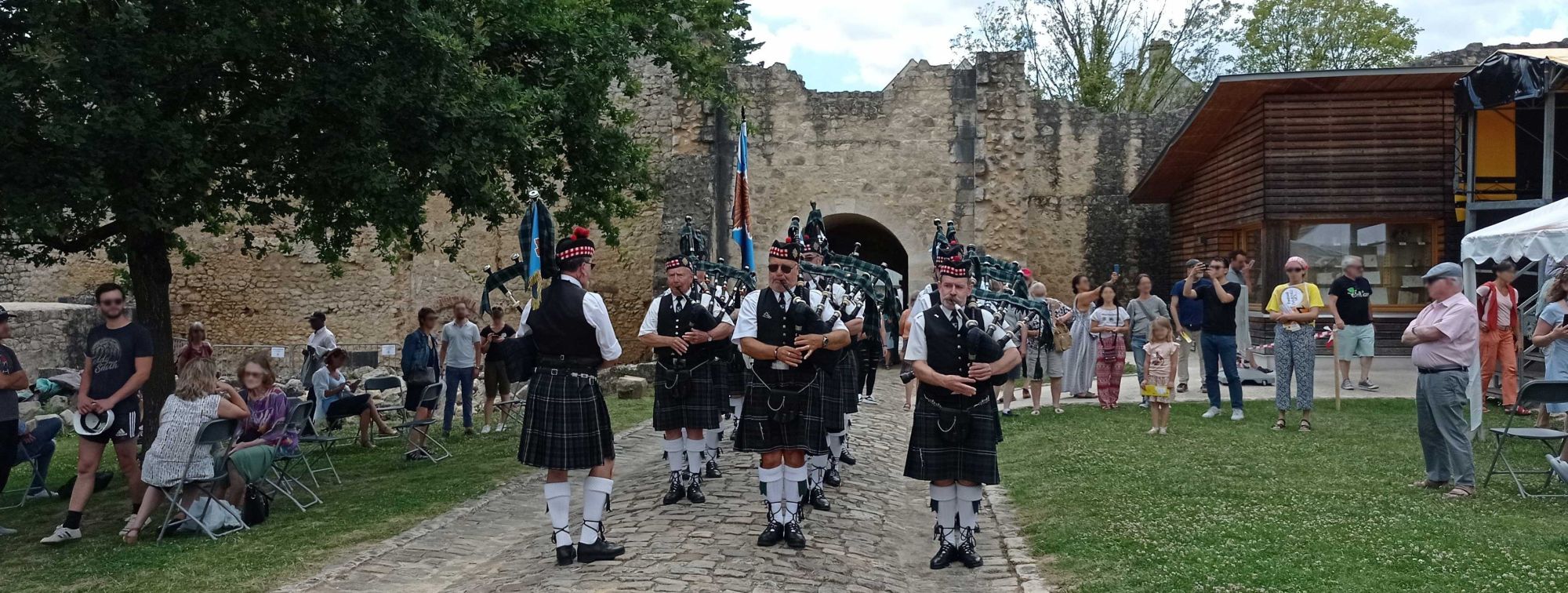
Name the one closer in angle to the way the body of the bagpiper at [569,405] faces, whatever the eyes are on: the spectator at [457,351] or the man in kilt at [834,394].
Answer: the man in kilt

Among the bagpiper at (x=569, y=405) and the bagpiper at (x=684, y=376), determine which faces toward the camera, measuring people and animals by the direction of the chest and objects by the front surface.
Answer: the bagpiper at (x=684, y=376)

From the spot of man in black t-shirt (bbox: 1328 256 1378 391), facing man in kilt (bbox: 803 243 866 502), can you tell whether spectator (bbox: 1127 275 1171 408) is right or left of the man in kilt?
right

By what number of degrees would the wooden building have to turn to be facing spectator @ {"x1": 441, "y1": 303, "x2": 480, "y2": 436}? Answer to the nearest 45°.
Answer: approximately 45° to its right

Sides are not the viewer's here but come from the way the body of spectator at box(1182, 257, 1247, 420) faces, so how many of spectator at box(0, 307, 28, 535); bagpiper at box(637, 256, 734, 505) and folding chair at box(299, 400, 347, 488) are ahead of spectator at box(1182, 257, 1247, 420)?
3

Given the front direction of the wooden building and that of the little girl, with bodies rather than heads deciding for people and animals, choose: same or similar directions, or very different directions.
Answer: same or similar directions

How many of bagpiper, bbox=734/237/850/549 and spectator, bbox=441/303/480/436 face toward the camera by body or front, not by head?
2

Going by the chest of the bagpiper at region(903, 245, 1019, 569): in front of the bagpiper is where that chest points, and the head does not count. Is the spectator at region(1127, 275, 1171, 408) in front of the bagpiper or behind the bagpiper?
behind

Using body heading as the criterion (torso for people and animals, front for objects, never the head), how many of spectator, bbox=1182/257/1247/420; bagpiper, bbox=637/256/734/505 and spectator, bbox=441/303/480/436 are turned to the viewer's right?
0

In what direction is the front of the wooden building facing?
toward the camera

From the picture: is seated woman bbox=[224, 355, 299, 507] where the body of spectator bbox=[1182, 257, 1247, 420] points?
yes

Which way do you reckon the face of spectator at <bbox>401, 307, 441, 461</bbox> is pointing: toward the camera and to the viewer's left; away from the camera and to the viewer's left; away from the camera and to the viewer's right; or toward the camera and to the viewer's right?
toward the camera and to the viewer's right

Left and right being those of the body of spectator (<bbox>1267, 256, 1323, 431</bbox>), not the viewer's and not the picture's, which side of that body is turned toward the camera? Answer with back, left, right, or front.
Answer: front

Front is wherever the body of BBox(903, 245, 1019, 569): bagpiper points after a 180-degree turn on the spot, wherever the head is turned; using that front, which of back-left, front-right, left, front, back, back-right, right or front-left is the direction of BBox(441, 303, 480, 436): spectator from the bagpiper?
front-left
